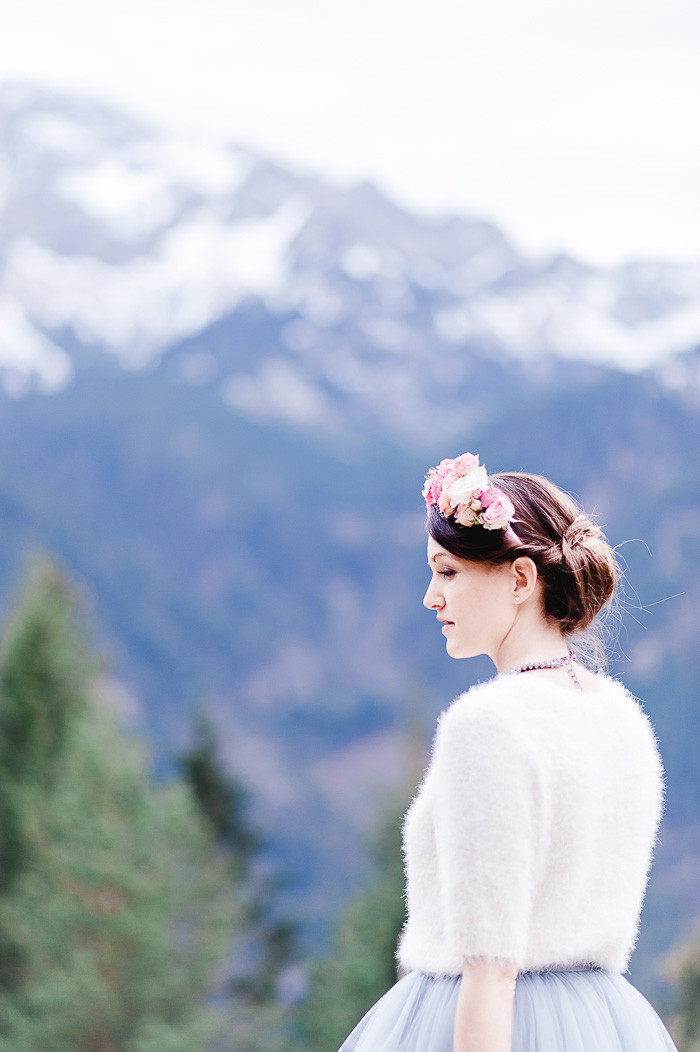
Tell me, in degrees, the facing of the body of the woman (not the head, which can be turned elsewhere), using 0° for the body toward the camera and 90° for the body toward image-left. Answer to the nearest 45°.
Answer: approximately 135°

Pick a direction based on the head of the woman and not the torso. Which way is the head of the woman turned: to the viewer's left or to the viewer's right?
to the viewer's left

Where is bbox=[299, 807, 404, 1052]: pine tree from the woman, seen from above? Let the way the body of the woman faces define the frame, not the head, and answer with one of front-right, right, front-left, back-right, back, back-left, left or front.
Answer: front-right

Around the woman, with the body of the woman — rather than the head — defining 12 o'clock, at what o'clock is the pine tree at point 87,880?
The pine tree is roughly at 1 o'clock from the woman.

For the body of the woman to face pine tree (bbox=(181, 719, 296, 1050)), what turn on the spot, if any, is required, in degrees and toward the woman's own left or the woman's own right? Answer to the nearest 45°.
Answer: approximately 45° to the woman's own right
